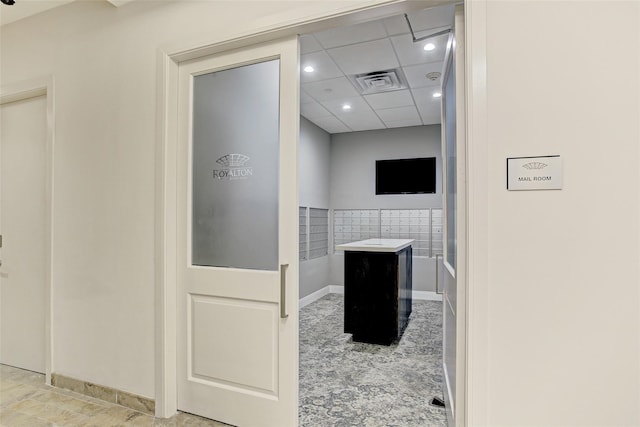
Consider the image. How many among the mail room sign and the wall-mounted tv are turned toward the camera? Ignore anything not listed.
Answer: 2

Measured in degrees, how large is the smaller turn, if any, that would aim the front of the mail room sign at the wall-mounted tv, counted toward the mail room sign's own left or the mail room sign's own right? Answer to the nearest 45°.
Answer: approximately 135° to the mail room sign's own right

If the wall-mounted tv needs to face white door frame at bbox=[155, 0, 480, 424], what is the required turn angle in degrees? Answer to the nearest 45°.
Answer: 0° — it already faces it

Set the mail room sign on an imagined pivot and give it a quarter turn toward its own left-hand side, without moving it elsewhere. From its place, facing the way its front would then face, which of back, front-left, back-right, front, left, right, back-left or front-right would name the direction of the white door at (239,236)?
back

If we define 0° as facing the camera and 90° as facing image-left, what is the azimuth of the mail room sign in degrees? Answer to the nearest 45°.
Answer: approximately 0°

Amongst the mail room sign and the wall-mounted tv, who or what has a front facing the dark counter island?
the wall-mounted tv

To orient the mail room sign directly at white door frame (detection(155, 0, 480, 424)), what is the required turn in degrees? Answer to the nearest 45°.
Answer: approximately 90° to its right

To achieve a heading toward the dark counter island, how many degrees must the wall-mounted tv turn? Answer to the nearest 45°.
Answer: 0° — it already faces it

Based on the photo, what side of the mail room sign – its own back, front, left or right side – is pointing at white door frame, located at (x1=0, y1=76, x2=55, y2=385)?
right

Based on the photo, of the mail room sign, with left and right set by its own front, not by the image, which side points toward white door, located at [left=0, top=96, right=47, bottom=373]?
right

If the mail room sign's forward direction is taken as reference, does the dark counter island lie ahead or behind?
behind
